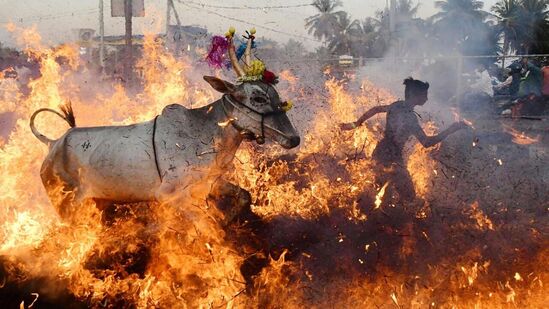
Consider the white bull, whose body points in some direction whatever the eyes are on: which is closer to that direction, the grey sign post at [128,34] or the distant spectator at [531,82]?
the distant spectator

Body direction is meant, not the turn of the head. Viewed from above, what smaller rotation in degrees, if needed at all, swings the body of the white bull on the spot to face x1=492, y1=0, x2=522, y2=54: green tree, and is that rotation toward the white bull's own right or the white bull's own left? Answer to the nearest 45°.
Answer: approximately 45° to the white bull's own left

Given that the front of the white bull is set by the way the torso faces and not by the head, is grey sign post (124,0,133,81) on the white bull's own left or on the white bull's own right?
on the white bull's own left

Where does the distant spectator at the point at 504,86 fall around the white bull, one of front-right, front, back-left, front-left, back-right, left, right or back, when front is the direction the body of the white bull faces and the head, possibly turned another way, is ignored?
front-left

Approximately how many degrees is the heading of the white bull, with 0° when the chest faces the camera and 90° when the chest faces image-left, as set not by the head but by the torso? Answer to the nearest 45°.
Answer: approximately 270°
